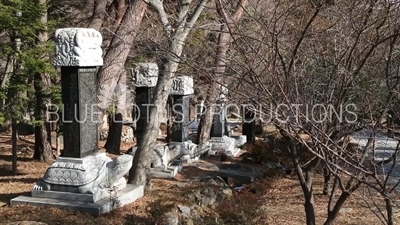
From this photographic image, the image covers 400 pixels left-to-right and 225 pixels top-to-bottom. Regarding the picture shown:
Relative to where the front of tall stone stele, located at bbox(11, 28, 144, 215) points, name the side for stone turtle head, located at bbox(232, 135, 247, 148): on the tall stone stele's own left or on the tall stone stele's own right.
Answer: on the tall stone stele's own left

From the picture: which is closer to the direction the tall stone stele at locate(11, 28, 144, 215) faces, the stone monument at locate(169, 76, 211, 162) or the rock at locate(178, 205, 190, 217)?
the rock

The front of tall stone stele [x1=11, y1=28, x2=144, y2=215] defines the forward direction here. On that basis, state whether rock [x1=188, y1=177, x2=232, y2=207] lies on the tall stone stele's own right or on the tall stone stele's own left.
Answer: on the tall stone stele's own left

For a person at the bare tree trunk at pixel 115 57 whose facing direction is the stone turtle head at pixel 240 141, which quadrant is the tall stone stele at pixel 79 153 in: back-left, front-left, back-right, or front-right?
back-right

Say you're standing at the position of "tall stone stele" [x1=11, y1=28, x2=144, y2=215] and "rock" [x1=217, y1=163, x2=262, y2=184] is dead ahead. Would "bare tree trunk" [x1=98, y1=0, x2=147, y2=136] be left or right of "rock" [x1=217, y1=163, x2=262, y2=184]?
left

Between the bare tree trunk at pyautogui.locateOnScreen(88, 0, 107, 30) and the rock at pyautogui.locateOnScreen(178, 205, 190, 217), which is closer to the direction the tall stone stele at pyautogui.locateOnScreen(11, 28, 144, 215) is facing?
the rock

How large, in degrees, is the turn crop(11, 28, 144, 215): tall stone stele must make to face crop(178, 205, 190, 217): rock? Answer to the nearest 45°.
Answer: approximately 45° to its left
